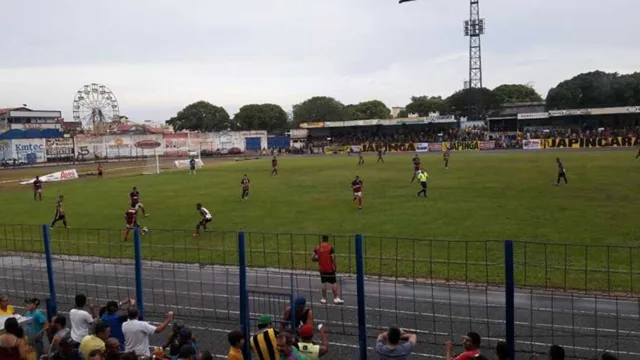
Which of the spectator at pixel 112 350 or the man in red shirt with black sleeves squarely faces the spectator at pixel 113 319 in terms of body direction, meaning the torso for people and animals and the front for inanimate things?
the spectator at pixel 112 350

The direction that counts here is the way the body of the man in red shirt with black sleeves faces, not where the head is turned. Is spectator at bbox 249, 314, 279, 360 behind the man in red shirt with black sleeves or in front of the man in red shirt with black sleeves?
behind

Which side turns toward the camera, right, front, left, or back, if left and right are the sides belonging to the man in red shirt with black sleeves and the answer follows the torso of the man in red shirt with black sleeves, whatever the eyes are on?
back

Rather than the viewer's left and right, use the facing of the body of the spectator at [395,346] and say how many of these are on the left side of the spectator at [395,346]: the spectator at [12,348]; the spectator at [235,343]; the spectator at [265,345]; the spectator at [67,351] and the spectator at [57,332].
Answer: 5

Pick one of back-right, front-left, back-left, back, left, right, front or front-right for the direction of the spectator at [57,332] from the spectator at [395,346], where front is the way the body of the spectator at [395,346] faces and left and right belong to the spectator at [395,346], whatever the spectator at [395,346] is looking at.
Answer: left

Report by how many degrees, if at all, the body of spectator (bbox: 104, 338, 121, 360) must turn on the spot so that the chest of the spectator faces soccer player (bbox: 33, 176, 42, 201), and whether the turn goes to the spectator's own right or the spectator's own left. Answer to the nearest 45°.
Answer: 0° — they already face them

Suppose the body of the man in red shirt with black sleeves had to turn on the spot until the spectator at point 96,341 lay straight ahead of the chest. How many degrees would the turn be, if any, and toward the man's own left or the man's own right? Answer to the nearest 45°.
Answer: approximately 135° to the man's own left

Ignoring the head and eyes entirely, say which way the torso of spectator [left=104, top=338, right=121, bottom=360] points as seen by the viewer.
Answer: away from the camera

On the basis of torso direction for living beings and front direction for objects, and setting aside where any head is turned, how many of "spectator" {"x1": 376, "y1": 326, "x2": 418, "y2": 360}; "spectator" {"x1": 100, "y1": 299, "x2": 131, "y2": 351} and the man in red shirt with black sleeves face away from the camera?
3

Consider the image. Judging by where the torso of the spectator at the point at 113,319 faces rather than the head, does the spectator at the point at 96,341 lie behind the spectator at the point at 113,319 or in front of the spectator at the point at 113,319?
behind

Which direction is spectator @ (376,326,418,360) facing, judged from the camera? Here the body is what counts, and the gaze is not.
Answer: away from the camera

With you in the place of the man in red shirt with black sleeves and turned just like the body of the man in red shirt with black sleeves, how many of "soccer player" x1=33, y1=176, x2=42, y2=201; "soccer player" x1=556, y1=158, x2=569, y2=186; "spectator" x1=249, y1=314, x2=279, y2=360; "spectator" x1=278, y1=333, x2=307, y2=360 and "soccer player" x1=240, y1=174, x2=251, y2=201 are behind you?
2

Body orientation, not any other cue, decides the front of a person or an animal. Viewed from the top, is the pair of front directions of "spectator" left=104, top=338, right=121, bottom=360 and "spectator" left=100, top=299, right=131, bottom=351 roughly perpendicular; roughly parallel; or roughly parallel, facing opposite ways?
roughly parallel

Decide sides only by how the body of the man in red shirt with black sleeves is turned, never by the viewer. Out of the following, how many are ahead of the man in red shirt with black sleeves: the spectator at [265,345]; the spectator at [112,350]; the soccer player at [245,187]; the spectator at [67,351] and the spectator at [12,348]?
1

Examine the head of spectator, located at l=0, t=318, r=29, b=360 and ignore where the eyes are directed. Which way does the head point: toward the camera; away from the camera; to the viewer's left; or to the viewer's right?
away from the camera

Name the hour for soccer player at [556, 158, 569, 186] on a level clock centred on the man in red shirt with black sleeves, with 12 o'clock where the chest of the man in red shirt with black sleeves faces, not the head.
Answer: The soccer player is roughly at 1 o'clock from the man in red shirt with black sleeves.

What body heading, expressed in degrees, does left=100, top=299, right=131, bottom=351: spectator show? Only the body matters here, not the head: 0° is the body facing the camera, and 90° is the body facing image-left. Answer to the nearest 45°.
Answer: approximately 180°

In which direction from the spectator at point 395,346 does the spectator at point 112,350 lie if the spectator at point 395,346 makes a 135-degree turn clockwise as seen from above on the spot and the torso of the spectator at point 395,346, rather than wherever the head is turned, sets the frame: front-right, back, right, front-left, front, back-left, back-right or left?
back-right

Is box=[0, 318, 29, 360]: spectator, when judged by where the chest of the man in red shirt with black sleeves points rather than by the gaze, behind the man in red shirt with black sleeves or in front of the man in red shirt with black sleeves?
behind
